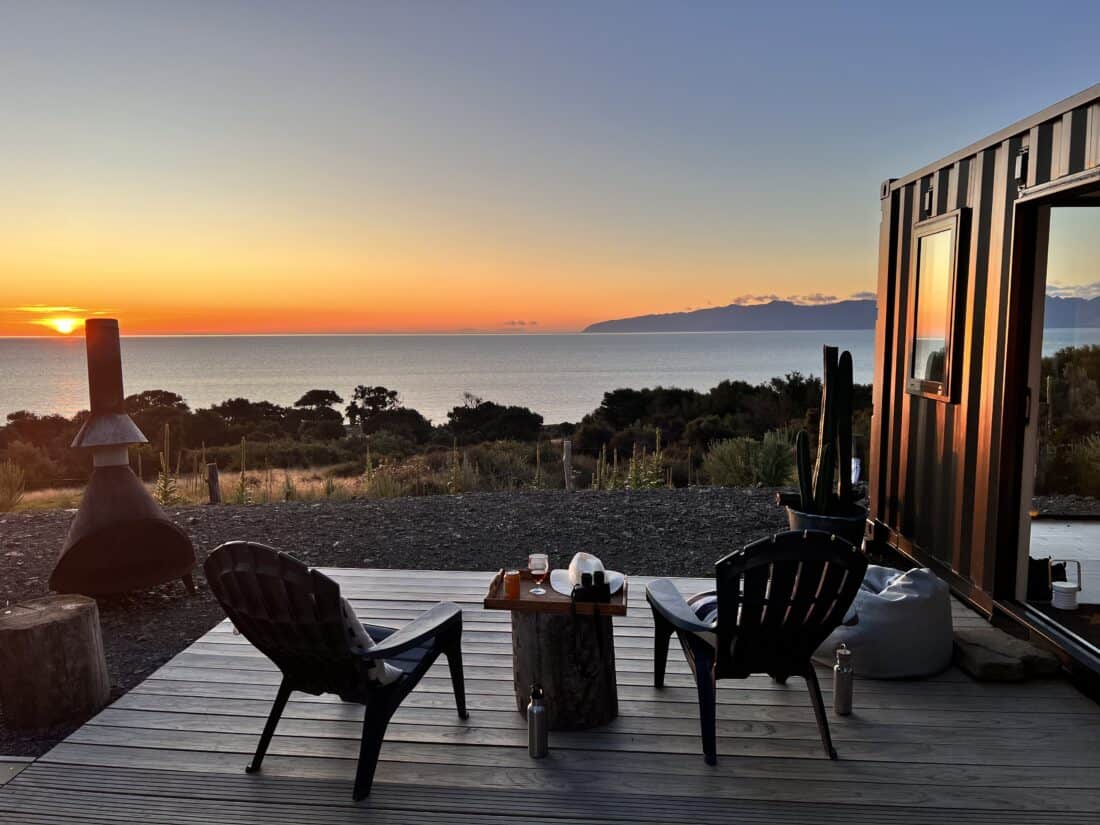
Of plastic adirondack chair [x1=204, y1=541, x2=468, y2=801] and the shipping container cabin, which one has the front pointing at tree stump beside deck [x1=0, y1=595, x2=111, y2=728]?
the shipping container cabin

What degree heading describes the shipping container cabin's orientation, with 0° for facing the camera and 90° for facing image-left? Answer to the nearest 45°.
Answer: approximately 45°

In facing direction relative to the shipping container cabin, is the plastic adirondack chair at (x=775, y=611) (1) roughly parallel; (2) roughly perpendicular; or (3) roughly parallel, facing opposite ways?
roughly perpendicular

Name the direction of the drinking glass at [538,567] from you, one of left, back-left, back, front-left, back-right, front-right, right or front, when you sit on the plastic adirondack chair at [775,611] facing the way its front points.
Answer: front-left

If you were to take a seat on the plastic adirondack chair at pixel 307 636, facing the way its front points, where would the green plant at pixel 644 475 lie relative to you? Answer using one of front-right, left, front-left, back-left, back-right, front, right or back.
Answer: front

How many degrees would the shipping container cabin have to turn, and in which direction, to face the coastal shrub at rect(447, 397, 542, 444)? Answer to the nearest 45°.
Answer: approximately 90° to its right

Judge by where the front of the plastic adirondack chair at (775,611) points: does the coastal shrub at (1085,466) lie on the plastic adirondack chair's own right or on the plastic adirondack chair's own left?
on the plastic adirondack chair's own right

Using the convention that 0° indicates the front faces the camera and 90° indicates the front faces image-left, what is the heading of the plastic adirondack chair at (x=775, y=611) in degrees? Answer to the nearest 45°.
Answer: approximately 135°

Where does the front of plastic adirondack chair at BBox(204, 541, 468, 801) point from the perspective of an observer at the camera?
facing away from the viewer and to the right of the viewer

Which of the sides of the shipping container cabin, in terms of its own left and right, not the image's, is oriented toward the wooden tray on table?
front

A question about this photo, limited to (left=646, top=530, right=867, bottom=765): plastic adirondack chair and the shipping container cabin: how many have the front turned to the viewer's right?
0
